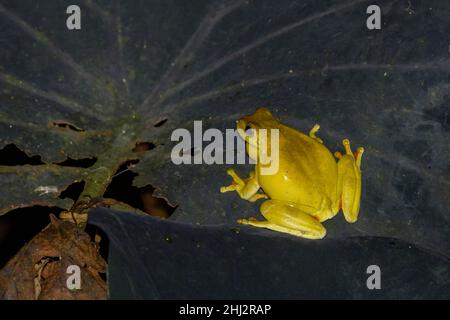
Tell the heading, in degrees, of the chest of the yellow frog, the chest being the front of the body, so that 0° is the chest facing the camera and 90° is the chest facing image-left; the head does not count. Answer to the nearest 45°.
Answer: approximately 135°

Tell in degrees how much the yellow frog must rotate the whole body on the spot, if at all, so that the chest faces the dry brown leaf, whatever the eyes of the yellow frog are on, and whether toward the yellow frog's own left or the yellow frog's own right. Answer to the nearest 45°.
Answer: approximately 45° to the yellow frog's own left
